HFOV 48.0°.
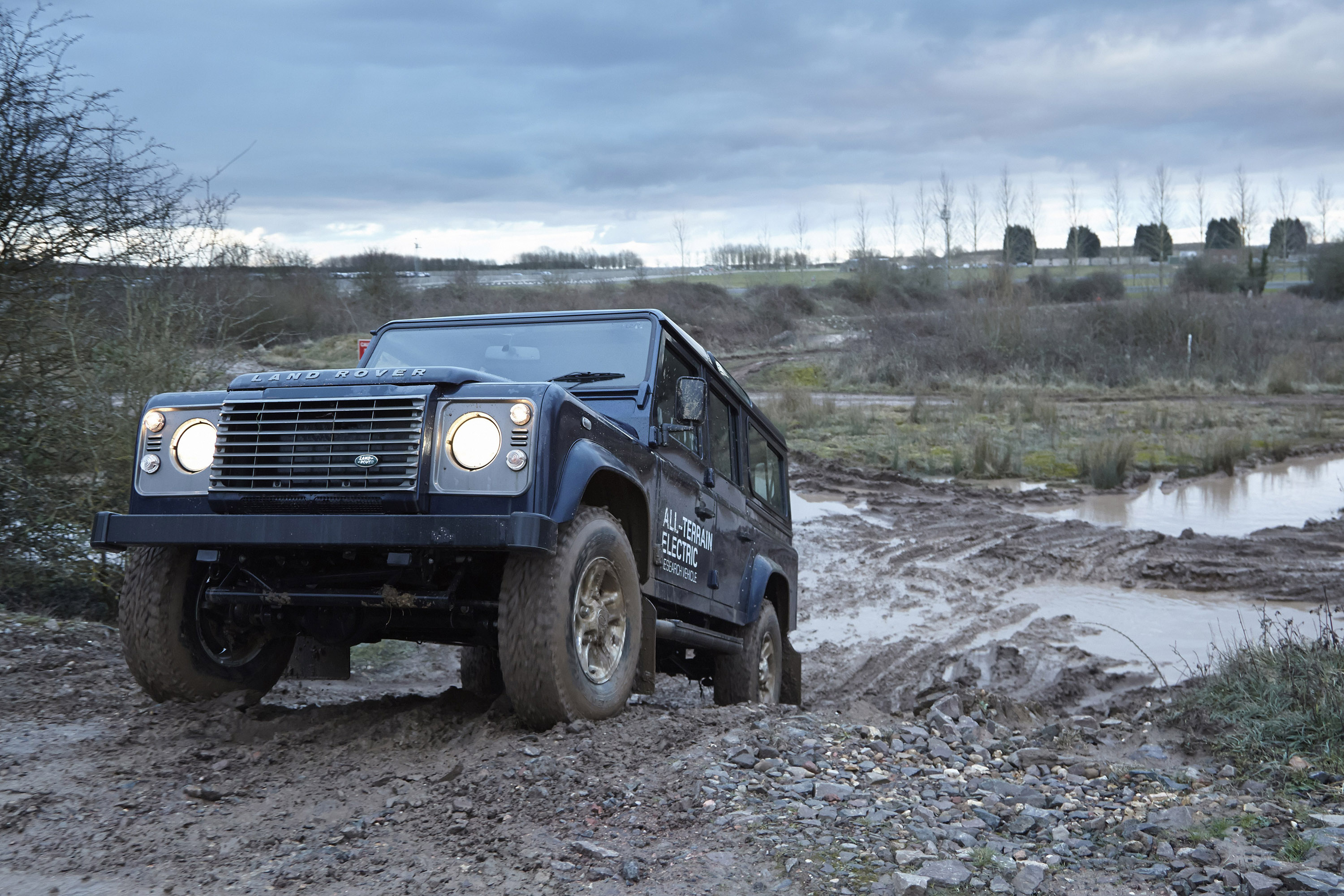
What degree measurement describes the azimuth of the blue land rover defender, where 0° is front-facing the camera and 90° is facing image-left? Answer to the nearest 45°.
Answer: approximately 45°

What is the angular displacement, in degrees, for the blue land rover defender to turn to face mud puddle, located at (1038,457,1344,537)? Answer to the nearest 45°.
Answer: approximately 180°
